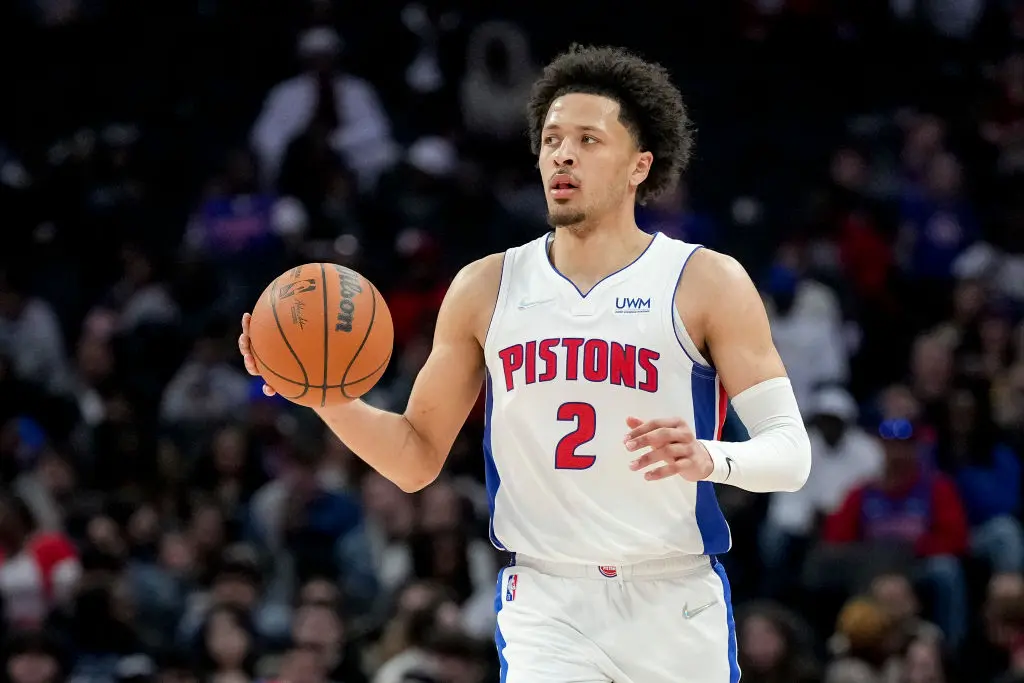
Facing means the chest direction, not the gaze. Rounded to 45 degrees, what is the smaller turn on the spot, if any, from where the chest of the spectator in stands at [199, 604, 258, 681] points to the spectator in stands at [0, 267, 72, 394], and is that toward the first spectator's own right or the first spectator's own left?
approximately 135° to the first spectator's own right

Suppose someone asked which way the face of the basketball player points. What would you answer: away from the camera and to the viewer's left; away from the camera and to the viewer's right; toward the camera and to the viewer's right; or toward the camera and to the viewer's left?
toward the camera and to the viewer's left

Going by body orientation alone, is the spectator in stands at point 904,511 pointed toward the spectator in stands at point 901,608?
yes

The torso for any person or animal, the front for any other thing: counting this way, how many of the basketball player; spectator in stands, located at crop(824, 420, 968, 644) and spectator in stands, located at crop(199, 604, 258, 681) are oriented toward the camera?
3

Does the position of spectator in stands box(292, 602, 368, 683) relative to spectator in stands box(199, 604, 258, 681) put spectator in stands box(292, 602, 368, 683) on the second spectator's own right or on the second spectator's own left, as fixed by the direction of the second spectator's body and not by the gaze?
on the second spectator's own left

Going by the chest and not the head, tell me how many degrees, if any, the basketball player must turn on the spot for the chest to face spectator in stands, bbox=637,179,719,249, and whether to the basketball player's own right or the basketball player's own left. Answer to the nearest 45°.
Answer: approximately 180°

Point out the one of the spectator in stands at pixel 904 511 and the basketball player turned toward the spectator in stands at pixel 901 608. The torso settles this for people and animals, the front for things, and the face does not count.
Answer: the spectator in stands at pixel 904 511

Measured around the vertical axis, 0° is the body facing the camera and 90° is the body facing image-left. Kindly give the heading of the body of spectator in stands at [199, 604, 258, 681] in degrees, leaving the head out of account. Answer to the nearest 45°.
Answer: approximately 0°

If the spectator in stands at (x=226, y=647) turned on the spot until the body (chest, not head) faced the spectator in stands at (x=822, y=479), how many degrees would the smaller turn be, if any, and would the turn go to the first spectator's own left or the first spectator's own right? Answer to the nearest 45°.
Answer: approximately 90° to the first spectator's own left
